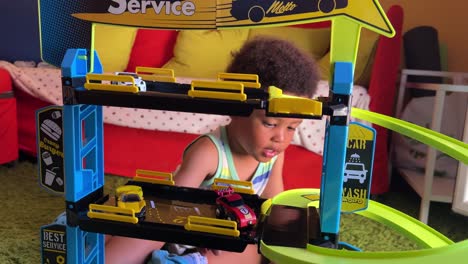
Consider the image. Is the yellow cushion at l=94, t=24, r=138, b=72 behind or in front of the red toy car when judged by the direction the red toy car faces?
behind

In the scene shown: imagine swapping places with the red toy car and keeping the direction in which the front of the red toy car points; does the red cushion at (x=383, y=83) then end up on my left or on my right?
on my left

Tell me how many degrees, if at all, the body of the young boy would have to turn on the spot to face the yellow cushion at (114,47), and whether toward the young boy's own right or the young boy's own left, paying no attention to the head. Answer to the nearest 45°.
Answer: approximately 180°

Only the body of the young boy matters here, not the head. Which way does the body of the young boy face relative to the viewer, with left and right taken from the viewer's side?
facing the viewer and to the right of the viewer

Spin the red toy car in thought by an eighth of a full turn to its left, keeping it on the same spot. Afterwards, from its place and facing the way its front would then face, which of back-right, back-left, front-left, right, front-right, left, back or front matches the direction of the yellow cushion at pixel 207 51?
left
